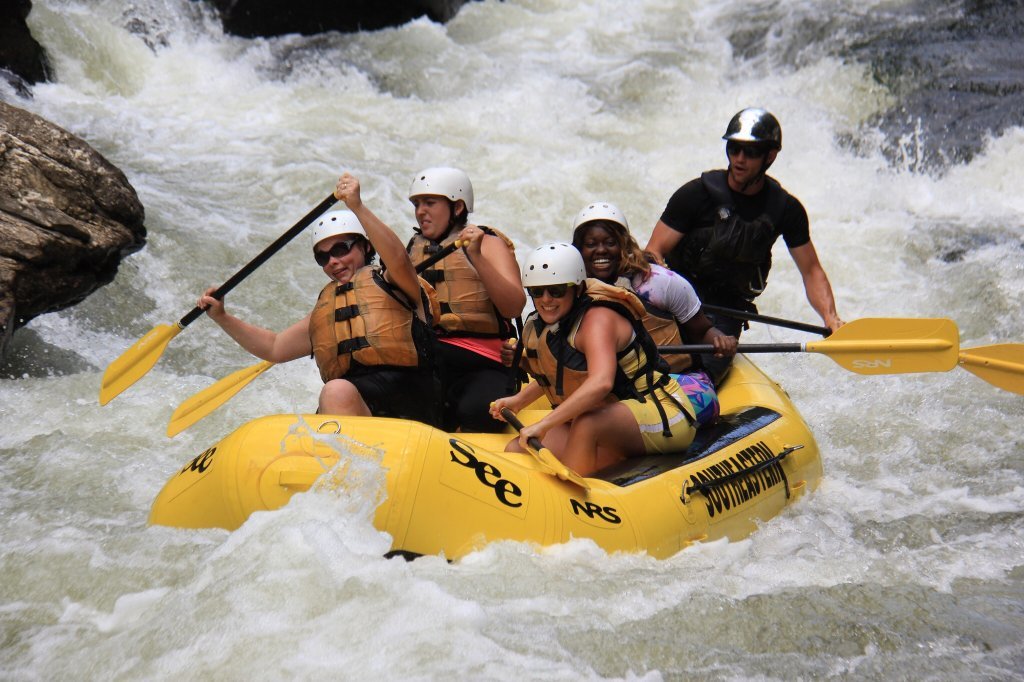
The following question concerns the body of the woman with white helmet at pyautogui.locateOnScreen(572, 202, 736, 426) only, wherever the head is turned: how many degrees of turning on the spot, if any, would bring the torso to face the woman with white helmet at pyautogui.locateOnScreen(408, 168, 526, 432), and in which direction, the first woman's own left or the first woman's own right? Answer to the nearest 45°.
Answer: approximately 45° to the first woman's own right

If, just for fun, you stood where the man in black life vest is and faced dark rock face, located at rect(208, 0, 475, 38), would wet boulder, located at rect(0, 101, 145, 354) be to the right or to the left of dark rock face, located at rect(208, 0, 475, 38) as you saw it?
left

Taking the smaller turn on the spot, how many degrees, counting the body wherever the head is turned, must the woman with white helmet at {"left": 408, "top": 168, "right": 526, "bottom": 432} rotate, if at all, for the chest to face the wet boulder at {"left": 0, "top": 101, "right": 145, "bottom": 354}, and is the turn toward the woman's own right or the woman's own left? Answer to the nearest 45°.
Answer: approximately 90° to the woman's own right

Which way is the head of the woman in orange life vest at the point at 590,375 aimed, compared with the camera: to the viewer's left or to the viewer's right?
to the viewer's left

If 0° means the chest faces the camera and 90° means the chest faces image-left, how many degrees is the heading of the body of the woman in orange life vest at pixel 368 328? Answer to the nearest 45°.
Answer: approximately 45°

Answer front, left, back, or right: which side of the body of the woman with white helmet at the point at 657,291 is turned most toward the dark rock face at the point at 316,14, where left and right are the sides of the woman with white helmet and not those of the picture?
right

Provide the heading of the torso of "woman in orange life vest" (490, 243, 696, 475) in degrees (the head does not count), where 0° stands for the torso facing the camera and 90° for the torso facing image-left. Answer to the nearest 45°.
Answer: approximately 45°
